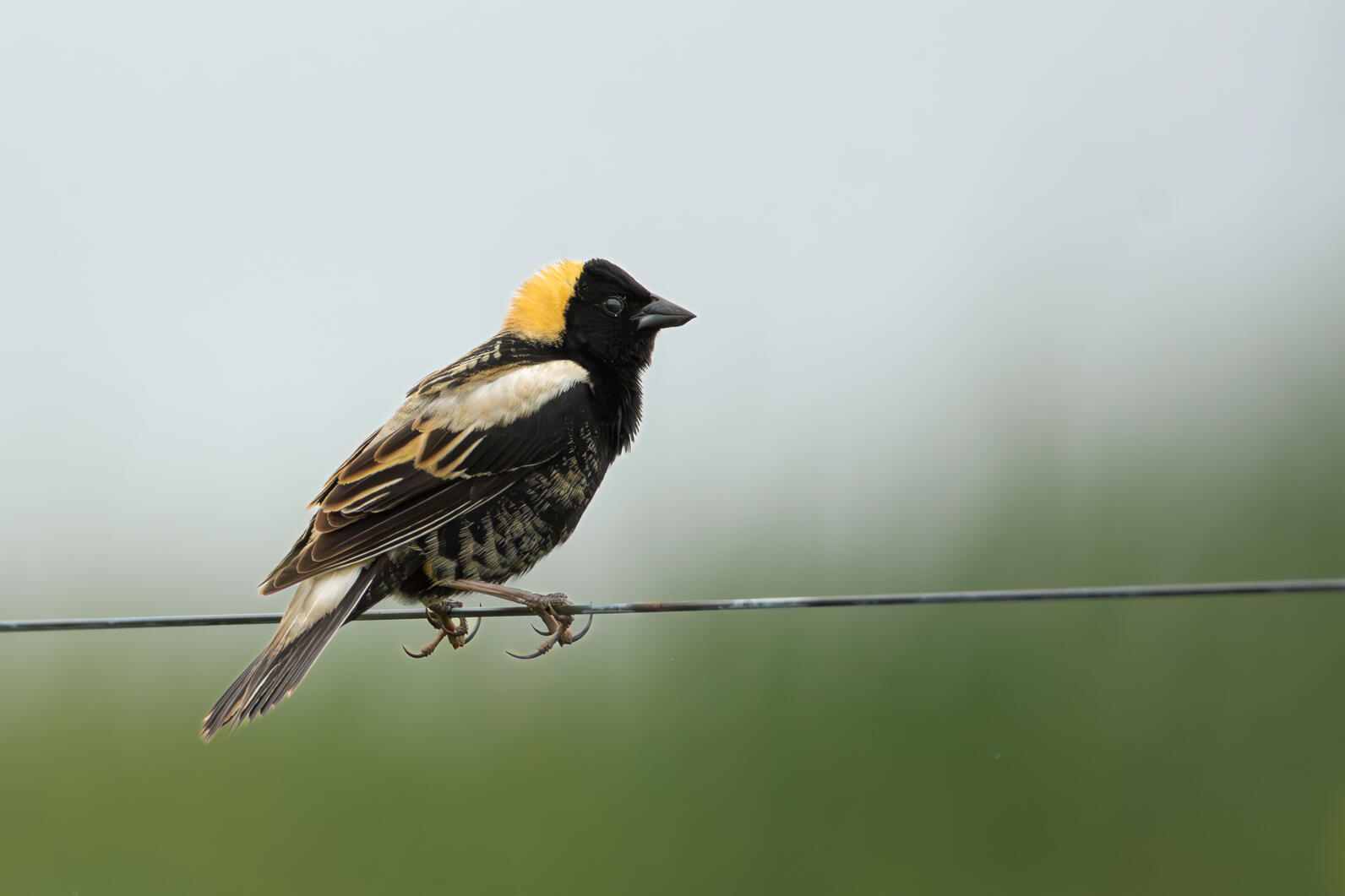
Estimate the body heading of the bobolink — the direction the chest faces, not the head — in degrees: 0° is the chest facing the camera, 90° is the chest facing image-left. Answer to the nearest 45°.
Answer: approximately 270°
